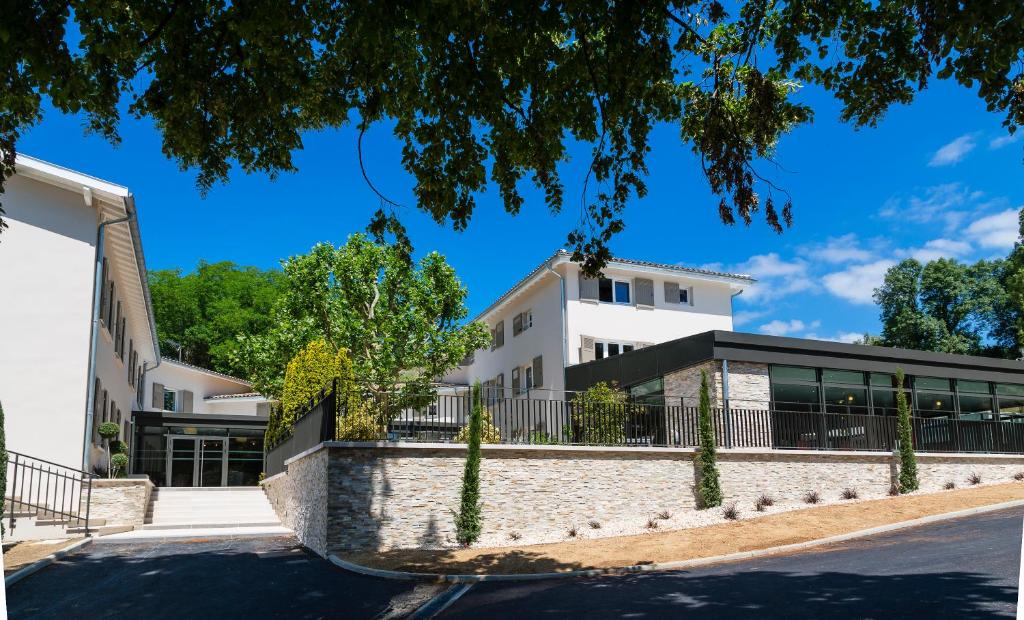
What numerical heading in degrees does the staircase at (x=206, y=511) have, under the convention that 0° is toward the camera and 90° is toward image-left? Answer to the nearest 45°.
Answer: approximately 0°

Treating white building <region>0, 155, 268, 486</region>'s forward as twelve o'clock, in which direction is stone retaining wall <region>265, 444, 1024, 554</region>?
The stone retaining wall is roughly at 12 o'clock from the white building.

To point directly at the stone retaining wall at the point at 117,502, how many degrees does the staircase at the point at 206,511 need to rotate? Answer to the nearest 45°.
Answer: approximately 45° to its right

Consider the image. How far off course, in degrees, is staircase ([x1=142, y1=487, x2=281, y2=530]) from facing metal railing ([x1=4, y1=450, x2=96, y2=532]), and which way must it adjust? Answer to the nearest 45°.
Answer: approximately 45° to its right

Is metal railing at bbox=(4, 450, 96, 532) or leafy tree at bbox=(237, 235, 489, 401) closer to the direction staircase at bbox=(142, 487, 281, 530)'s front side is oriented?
the metal railing

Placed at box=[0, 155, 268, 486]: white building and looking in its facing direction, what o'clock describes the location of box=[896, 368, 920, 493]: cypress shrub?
The cypress shrub is roughly at 11 o'clock from the white building.
